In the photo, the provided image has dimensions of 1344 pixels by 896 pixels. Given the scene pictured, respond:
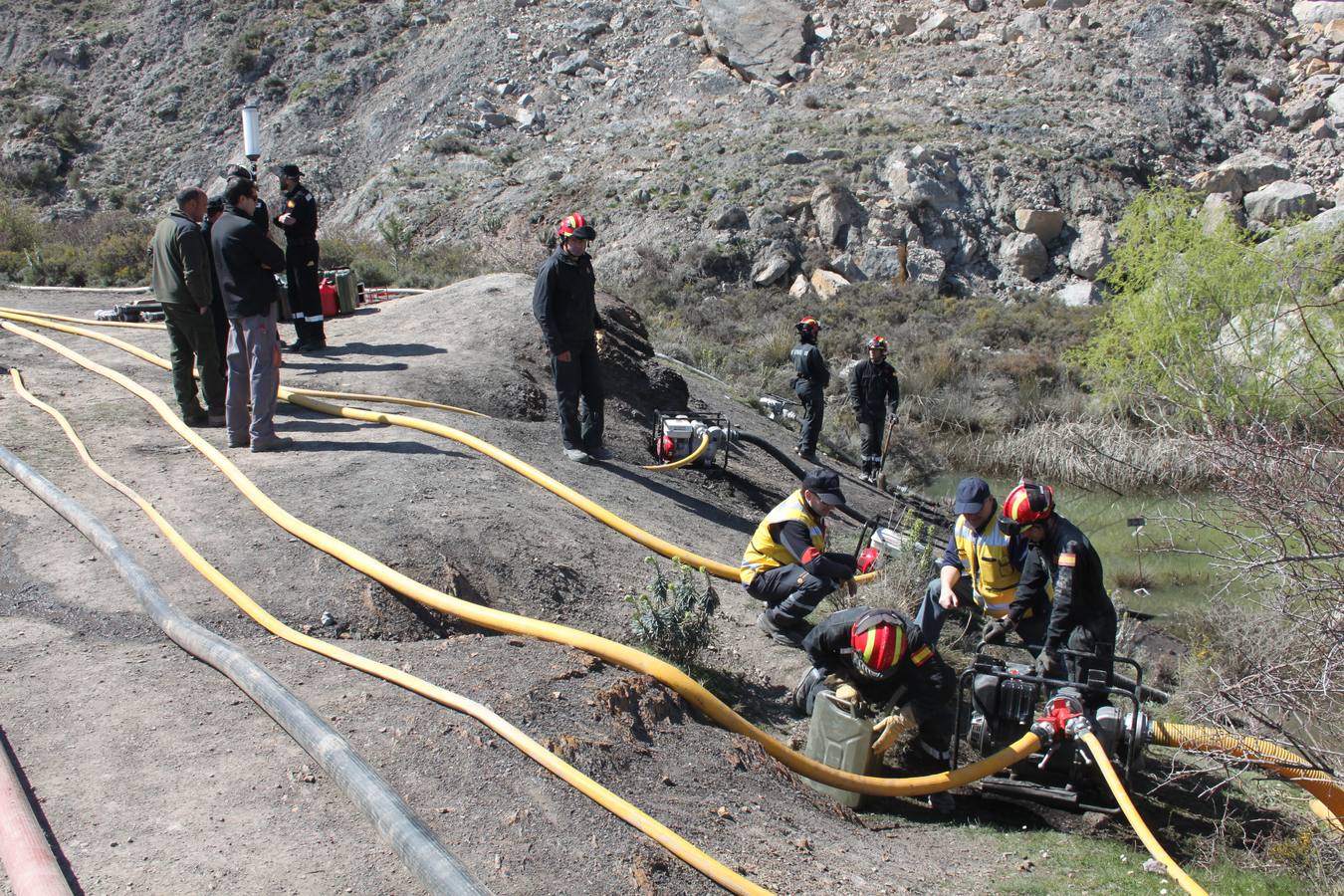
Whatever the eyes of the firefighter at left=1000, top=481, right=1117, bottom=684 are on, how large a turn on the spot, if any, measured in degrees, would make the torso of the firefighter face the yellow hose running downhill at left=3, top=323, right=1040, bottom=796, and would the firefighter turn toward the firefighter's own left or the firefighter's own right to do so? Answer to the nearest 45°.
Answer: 0° — they already face it

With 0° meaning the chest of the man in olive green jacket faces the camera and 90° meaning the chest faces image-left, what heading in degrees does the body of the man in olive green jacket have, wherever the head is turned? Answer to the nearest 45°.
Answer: approximately 225°

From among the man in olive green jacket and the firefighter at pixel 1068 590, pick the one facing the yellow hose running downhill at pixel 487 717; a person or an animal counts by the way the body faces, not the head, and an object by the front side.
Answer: the firefighter

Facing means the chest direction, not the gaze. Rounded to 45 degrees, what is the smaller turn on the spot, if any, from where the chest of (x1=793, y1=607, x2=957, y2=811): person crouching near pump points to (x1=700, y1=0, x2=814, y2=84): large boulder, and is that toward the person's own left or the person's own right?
approximately 180°

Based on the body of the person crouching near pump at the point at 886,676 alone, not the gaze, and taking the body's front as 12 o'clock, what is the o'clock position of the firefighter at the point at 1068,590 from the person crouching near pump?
The firefighter is roughly at 8 o'clock from the person crouching near pump.

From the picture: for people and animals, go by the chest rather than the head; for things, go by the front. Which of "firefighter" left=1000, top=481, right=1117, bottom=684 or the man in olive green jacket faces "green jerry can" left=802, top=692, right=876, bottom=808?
the firefighter

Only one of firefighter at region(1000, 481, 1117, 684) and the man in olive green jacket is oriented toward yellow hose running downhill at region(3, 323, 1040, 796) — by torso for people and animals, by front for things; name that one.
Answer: the firefighter

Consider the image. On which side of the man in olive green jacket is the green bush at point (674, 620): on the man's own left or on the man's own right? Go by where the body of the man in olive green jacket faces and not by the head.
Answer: on the man's own right

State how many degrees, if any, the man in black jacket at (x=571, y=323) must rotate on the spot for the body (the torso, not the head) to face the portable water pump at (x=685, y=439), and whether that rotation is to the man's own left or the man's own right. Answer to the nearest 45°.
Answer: approximately 90° to the man's own left

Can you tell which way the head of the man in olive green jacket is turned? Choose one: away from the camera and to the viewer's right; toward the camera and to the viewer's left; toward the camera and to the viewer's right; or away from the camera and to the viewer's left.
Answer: away from the camera and to the viewer's right

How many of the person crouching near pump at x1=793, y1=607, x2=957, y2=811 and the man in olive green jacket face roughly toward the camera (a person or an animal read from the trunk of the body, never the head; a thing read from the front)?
1

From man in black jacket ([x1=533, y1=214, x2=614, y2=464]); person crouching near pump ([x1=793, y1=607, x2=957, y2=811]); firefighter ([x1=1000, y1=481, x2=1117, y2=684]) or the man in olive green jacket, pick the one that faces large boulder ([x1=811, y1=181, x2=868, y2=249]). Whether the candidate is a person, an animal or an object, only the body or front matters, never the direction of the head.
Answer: the man in olive green jacket

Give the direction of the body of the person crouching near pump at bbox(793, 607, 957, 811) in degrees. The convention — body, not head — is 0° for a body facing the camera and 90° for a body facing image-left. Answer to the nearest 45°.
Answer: approximately 0°

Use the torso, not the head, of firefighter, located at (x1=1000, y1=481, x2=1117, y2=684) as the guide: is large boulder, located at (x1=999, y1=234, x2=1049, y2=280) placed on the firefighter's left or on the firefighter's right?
on the firefighter's right
